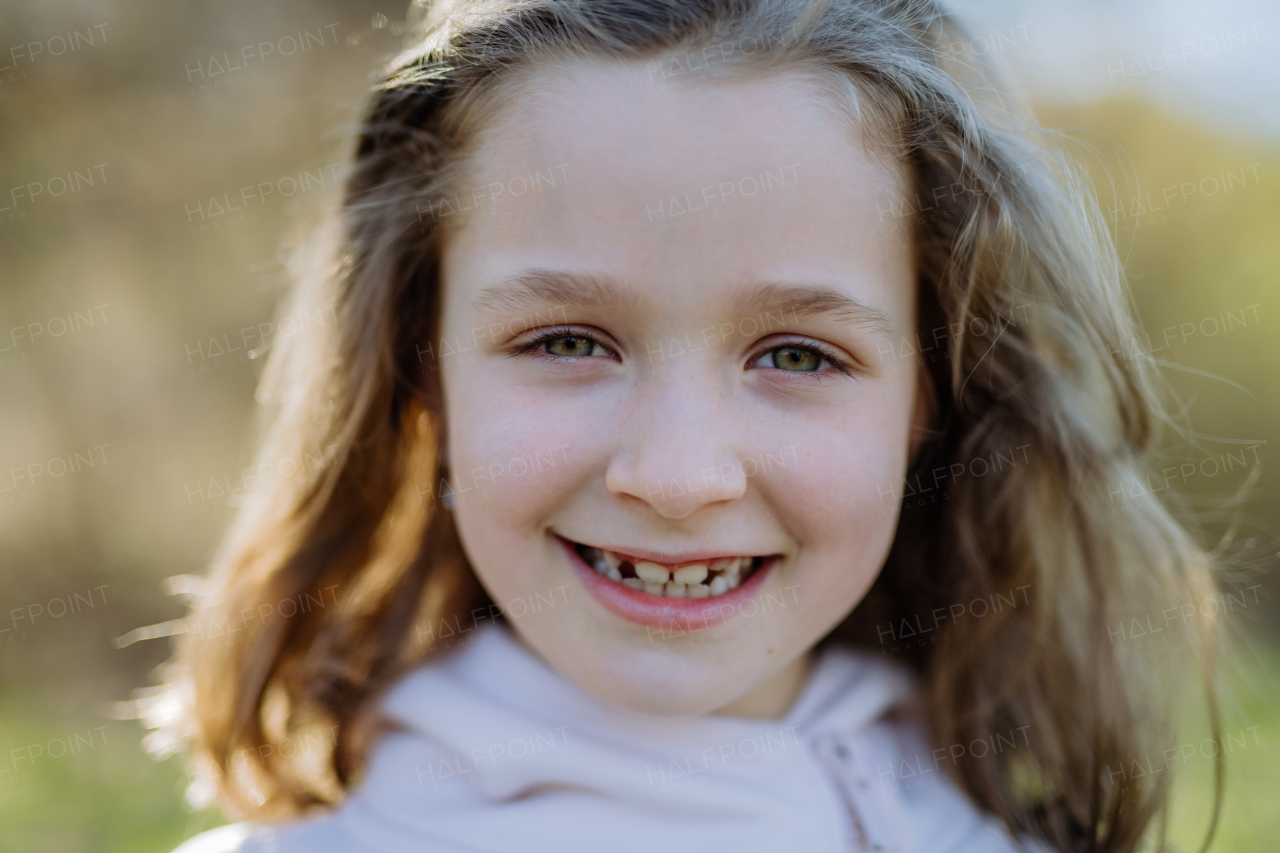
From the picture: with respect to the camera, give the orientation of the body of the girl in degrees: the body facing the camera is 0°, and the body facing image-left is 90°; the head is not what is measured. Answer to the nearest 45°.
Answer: approximately 0°
